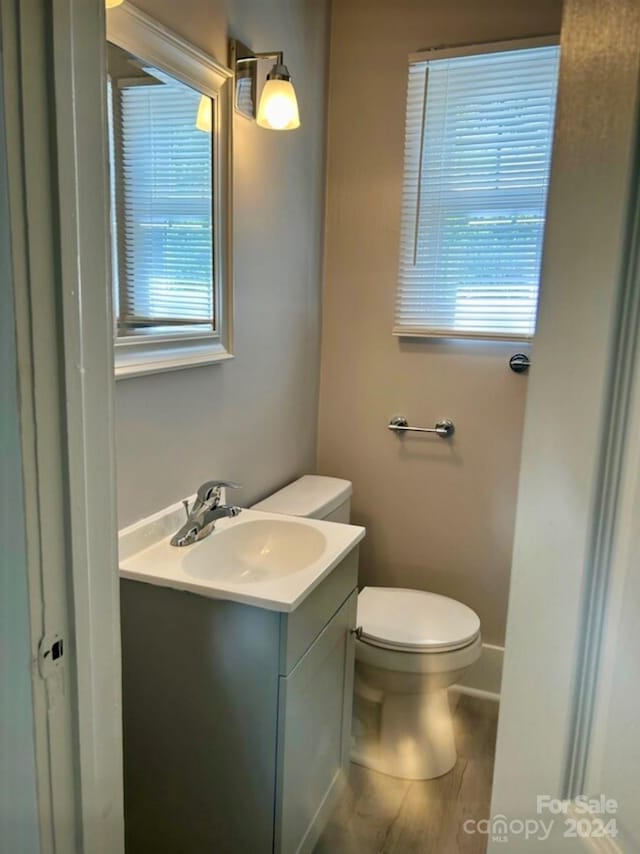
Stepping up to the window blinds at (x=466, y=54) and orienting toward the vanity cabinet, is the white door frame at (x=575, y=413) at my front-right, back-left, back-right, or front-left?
front-left

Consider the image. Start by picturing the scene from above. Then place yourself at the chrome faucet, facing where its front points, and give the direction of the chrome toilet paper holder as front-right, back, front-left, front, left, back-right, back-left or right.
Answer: front-left

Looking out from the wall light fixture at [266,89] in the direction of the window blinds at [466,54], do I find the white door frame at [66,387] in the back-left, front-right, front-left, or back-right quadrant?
back-right

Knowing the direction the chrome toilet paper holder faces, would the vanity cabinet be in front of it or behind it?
in front

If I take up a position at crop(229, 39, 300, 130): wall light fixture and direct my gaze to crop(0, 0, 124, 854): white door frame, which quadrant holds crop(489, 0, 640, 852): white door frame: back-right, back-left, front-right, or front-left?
front-left

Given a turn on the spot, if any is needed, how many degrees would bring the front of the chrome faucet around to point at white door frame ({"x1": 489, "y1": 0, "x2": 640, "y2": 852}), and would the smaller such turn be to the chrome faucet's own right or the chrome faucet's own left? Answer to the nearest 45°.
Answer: approximately 90° to the chrome faucet's own right

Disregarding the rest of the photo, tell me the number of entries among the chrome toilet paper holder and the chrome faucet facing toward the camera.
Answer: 1

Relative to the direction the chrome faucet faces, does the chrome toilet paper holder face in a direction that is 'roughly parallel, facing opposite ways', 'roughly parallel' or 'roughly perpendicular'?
roughly perpendicular

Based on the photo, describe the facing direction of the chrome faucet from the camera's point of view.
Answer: facing to the right of the viewer

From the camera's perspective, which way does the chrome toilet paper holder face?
toward the camera

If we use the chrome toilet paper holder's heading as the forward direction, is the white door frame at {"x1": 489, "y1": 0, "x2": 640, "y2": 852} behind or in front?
in front
